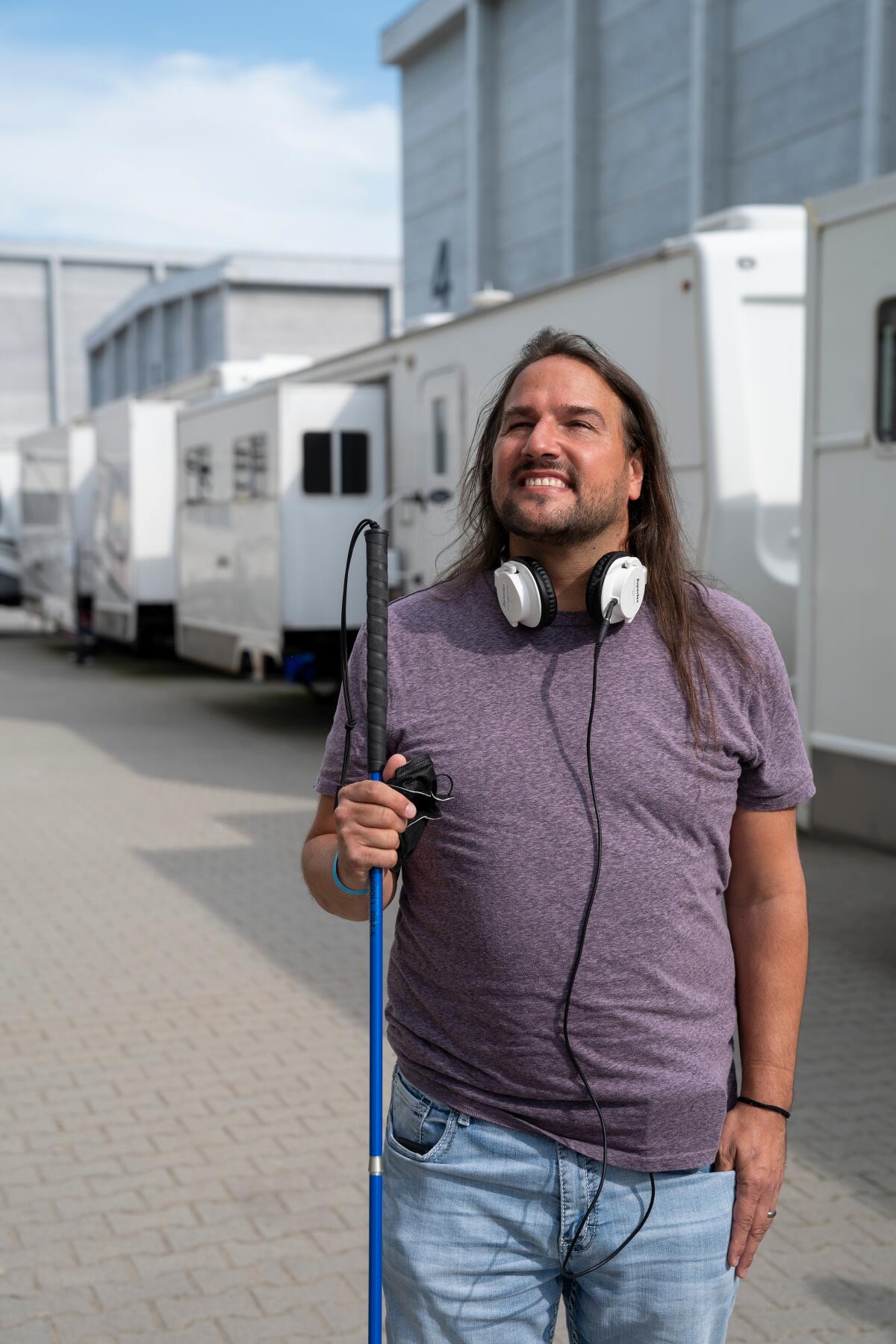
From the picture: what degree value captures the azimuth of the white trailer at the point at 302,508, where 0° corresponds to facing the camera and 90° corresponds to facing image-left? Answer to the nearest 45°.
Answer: approximately 315°

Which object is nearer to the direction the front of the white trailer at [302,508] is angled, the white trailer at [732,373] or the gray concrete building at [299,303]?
the white trailer

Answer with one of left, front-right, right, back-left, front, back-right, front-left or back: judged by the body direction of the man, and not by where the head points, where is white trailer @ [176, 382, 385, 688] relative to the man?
back

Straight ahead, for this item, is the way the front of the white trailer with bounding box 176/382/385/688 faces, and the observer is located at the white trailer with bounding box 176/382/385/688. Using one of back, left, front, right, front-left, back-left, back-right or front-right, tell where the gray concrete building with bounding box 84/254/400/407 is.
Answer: back-left

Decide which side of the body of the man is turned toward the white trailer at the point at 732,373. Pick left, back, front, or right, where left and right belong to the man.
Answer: back

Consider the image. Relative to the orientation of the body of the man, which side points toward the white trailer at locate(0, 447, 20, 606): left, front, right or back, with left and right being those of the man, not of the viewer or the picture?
back

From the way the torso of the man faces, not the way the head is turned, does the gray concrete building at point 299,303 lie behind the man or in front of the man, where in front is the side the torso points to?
behind

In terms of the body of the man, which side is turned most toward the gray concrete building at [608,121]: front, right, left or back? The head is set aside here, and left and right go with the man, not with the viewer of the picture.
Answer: back
